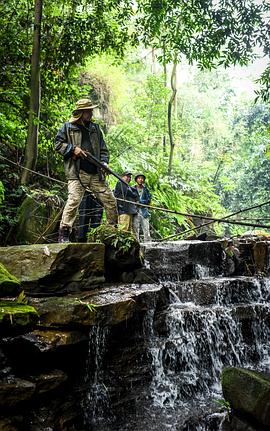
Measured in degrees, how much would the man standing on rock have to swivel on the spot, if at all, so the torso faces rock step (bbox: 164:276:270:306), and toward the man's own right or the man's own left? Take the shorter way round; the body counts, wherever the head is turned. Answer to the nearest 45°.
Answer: approximately 90° to the man's own left

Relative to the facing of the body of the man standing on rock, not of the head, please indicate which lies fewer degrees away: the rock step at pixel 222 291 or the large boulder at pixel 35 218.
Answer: the rock step

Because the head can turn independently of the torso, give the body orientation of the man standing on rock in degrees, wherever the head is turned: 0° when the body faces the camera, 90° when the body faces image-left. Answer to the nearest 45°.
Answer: approximately 315°

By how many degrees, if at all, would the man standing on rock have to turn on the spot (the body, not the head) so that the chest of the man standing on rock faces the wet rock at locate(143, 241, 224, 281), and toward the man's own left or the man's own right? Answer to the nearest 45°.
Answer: approximately 90° to the man's own left

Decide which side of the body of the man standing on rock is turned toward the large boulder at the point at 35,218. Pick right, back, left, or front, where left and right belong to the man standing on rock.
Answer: back
